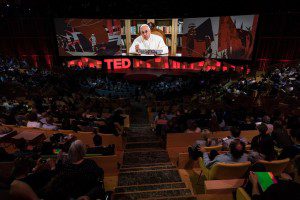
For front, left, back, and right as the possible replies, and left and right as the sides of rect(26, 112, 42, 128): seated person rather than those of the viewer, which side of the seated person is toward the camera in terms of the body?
back

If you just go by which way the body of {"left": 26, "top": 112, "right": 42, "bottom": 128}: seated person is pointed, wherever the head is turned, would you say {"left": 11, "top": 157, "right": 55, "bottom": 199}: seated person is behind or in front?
behind

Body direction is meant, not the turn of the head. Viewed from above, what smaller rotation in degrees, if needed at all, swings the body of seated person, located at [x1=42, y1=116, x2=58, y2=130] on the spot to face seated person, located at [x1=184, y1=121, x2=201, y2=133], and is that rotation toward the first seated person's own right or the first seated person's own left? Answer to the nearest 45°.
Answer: approximately 135° to the first seated person's own right

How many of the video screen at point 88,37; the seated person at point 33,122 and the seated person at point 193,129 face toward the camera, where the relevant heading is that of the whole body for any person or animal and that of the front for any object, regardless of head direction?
1

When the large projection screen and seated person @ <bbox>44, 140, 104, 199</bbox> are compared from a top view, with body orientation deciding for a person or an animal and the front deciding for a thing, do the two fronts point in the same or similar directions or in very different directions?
very different directions

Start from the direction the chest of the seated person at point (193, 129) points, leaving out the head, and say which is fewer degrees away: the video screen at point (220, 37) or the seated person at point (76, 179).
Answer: the video screen

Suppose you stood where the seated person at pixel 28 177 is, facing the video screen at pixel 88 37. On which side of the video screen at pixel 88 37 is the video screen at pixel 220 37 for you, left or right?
right

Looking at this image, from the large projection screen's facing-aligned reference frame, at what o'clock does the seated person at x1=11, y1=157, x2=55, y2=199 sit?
The seated person is roughly at 12 o'clock from the large projection screen.

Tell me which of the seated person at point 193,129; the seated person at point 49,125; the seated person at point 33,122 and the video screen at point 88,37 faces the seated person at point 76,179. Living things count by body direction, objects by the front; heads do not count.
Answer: the video screen

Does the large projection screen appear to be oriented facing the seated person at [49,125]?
yes

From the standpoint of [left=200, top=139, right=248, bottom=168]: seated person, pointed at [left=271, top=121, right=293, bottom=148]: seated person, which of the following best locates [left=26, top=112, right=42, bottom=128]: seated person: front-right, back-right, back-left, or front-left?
back-left

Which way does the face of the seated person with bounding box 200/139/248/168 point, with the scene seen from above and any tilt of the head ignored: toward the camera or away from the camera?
away from the camera

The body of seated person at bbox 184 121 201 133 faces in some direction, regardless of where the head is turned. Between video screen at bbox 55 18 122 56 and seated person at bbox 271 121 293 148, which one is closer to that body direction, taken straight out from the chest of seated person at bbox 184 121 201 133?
the video screen

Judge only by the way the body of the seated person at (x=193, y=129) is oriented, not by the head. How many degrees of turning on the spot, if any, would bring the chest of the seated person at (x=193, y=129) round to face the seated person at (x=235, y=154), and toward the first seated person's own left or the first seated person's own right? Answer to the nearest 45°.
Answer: approximately 180°

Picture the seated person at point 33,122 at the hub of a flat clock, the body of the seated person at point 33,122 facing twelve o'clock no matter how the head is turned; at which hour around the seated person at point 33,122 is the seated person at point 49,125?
the seated person at point 49,125 is roughly at 4 o'clock from the seated person at point 33,122.

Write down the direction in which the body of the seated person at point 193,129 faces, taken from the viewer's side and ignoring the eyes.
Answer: away from the camera

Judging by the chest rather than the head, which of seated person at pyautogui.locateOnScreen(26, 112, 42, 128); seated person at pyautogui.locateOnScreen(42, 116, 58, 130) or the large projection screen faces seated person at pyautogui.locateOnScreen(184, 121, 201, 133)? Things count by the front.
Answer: the large projection screen

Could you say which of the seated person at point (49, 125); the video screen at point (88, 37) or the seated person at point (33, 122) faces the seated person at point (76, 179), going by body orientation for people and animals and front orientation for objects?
the video screen

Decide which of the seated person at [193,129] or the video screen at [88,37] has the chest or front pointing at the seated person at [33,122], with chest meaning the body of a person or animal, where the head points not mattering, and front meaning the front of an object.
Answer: the video screen

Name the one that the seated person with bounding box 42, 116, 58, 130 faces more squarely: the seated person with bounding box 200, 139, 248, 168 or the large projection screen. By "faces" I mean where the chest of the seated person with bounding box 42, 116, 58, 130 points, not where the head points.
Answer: the large projection screen

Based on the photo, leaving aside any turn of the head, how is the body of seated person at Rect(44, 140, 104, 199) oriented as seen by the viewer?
away from the camera
